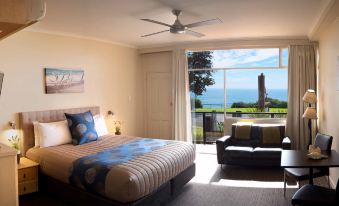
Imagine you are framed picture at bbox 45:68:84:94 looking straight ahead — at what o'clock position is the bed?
The bed is roughly at 1 o'clock from the framed picture.

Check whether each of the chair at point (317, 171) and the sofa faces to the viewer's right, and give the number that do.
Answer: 0

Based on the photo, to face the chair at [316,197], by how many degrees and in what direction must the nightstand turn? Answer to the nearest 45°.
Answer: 0° — it already faces it

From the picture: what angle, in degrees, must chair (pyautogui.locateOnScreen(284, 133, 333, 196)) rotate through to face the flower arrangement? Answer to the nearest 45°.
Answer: approximately 45° to its right

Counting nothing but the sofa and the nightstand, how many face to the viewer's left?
0

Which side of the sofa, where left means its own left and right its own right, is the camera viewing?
front

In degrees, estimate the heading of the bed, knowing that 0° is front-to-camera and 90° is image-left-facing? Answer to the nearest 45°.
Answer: approximately 315°

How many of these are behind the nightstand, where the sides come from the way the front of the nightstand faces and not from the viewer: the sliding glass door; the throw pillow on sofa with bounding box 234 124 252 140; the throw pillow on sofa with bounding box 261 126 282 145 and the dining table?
0

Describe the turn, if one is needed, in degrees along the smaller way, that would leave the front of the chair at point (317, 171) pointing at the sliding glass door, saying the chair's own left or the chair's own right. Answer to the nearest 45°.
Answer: approximately 90° to the chair's own right

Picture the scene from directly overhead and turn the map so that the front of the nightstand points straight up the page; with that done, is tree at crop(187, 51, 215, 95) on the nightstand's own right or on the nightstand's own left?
on the nightstand's own left

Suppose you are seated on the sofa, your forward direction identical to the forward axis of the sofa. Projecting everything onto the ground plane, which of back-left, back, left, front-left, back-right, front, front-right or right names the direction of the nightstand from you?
front-right

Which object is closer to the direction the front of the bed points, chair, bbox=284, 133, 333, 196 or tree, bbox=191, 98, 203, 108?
the chair

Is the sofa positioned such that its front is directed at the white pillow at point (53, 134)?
no

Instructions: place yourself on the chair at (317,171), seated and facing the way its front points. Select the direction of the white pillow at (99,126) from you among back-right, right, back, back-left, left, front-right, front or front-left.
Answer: front-right

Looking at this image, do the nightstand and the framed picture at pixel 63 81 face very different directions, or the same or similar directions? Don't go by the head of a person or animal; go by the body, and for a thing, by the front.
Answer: same or similar directions

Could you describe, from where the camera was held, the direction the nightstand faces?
facing the viewer and to the right of the viewer

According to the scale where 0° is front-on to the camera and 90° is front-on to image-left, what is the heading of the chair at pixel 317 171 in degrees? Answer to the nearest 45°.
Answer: approximately 45°

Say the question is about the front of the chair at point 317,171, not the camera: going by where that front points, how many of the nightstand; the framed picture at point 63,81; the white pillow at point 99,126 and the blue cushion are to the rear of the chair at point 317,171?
0

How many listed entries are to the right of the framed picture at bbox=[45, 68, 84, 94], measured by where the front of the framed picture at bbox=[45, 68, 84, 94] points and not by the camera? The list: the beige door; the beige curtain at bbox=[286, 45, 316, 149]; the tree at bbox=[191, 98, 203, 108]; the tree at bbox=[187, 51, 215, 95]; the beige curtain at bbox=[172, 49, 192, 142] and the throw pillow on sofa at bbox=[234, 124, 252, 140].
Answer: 0

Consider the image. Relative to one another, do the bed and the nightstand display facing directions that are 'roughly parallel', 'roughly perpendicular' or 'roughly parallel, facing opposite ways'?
roughly parallel

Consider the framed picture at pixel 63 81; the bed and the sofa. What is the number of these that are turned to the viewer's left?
0
